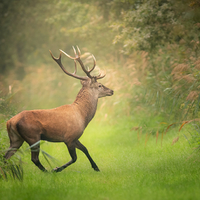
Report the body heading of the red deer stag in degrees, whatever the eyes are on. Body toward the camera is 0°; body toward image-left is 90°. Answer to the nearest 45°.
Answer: approximately 270°
